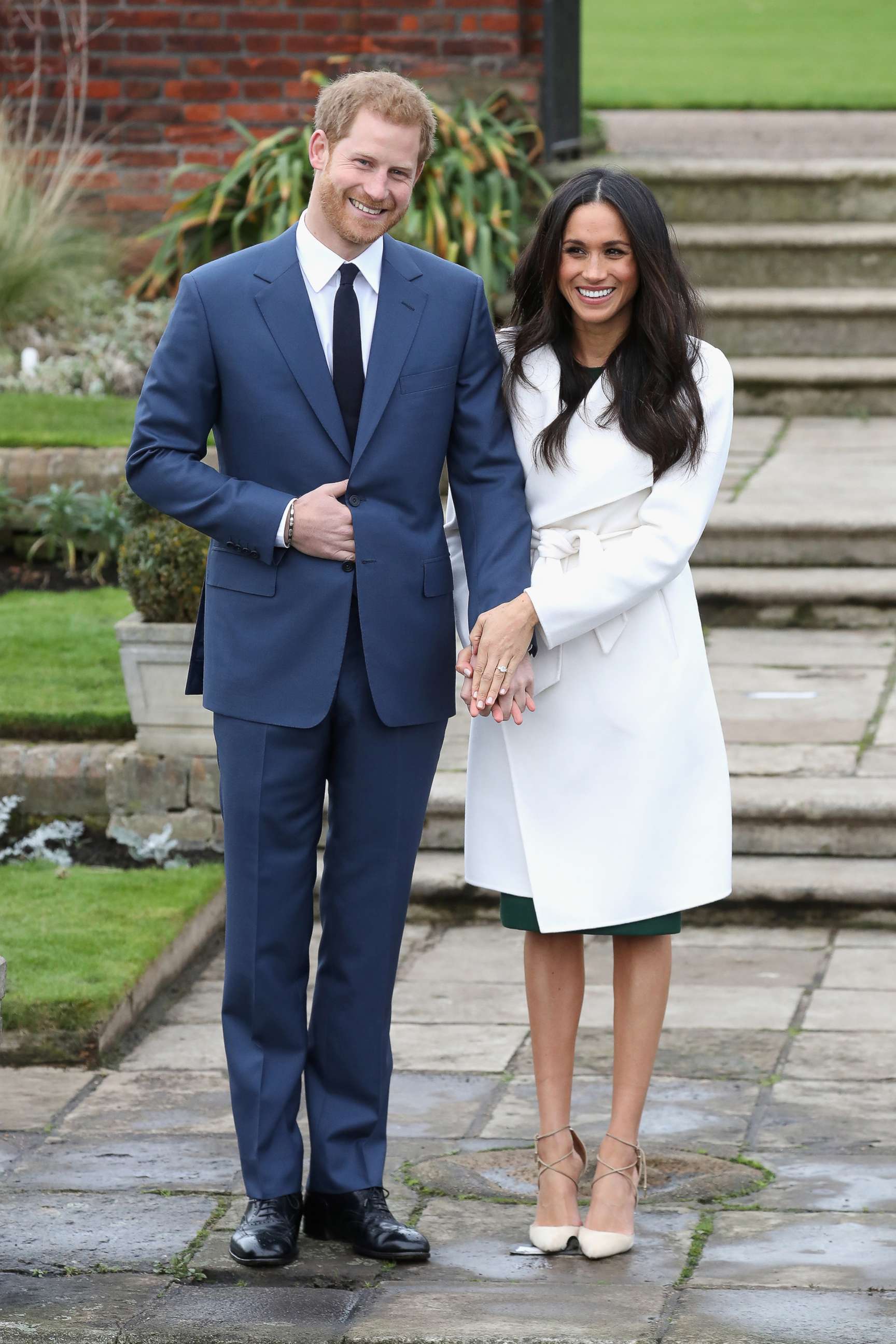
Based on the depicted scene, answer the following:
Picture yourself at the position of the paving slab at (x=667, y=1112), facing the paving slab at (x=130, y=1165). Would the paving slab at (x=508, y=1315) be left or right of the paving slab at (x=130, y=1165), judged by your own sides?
left

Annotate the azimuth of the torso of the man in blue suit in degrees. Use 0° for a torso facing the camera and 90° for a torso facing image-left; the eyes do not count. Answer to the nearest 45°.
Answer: approximately 0°

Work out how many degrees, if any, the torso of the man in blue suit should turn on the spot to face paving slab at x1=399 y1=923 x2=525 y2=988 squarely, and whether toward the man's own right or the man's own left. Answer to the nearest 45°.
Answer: approximately 180°

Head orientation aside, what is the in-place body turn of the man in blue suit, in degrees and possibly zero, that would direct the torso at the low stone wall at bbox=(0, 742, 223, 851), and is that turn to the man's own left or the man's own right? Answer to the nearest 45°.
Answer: approximately 180°

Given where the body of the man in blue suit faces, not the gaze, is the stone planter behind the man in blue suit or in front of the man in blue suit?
behind

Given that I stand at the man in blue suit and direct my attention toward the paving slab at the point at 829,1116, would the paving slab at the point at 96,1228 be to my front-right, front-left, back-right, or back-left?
back-left

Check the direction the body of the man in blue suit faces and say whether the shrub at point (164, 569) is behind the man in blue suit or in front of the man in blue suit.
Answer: behind

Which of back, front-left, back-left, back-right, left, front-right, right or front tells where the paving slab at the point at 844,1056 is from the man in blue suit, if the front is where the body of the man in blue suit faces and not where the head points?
back-left

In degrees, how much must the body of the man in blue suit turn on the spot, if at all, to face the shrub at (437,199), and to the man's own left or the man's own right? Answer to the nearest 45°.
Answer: approximately 180°
